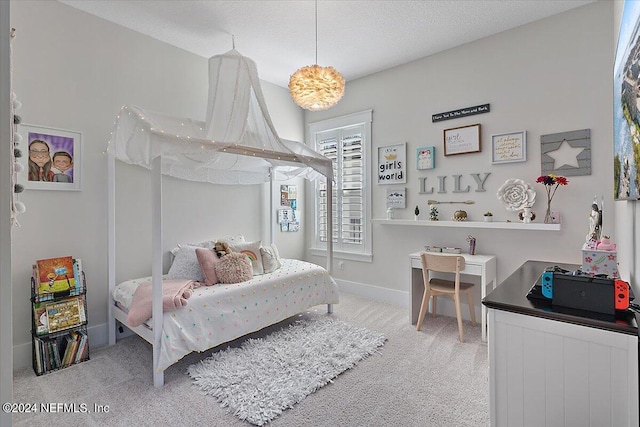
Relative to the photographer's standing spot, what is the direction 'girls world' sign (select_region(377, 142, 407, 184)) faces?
facing the viewer and to the left of the viewer

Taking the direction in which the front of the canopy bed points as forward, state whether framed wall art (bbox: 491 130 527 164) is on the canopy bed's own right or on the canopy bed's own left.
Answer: on the canopy bed's own left

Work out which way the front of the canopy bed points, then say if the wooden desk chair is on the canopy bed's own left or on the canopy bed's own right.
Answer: on the canopy bed's own left
